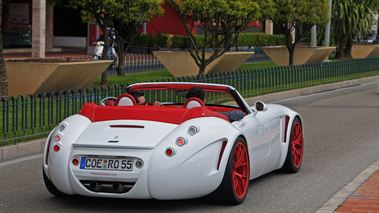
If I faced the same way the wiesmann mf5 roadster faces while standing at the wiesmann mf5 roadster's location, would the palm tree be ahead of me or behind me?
ahead

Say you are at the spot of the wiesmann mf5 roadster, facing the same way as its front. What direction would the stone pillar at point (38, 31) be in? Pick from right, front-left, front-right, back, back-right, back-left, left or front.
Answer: front-left

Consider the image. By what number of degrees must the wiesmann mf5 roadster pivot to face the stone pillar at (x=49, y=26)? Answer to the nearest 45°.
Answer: approximately 45° to its left

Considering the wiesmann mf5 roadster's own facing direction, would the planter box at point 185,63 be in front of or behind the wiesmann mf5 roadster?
in front

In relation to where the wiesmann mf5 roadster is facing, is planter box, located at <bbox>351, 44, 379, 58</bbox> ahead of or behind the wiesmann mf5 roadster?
ahead

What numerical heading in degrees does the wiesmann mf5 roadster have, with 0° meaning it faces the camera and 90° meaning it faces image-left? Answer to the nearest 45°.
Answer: approximately 225°
